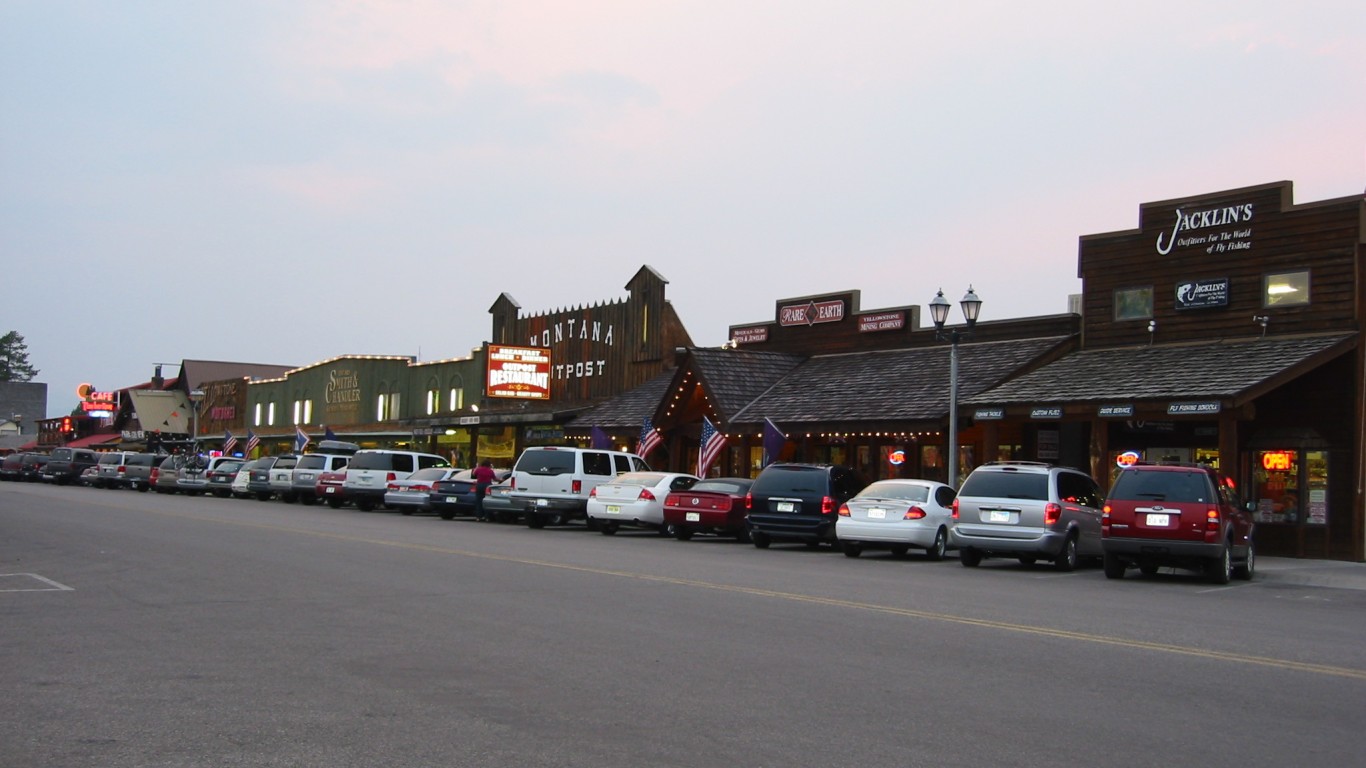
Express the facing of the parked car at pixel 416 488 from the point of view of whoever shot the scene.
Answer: facing away from the viewer and to the right of the viewer

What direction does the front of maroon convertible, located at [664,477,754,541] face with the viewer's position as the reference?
facing away from the viewer and to the right of the viewer

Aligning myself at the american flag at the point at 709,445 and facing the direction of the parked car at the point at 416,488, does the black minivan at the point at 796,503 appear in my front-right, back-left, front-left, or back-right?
back-left

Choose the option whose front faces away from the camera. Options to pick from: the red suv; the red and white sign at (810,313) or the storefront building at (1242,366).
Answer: the red suv

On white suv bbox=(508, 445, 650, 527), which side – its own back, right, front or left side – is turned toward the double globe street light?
right

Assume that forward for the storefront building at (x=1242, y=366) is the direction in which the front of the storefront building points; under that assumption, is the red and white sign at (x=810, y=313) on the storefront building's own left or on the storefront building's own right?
on the storefront building's own right

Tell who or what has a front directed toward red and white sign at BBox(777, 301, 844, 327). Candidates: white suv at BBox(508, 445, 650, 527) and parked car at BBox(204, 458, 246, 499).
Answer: the white suv

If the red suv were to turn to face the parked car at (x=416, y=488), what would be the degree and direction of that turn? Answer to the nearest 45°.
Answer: approximately 45° to its left

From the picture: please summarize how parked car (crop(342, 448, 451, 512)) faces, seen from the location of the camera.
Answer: facing away from the viewer and to the right of the viewer

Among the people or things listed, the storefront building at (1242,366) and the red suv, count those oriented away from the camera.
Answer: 1

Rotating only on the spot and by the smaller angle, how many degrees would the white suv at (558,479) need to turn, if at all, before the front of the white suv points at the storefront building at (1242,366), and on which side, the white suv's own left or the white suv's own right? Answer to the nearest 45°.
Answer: approximately 90° to the white suv's own right

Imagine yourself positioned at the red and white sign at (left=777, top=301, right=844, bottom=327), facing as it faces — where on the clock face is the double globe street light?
The double globe street light is roughly at 10 o'clock from the red and white sign.

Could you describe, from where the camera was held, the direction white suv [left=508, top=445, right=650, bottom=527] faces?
facing away from the viewer and to the right of the viewer

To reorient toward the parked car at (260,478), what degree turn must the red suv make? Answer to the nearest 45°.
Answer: approximately 45° to its left
